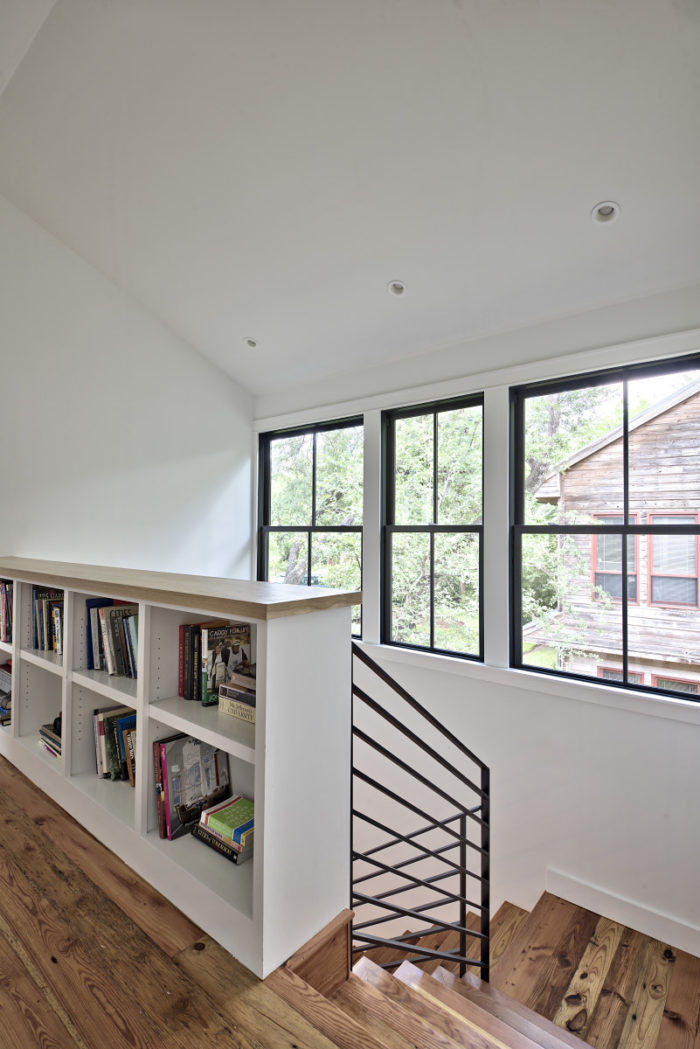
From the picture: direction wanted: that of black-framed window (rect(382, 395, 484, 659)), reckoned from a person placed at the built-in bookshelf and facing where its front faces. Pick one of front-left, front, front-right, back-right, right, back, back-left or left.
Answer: back

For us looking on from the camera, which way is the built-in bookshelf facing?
facing the viewer and to the left of the viewer

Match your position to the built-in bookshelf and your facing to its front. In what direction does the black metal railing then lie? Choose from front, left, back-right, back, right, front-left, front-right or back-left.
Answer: back

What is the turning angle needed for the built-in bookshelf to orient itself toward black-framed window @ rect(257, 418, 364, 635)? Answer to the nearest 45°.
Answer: approximately 135° to its right

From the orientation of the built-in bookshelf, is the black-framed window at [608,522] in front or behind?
behind
